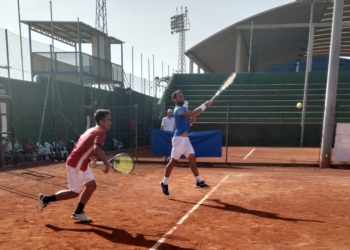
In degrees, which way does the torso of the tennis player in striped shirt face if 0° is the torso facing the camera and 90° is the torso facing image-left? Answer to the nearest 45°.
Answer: approximately 270°

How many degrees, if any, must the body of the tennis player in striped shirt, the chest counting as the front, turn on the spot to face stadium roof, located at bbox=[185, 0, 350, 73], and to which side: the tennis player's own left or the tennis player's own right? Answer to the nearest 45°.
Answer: approximately 45° to the tennis player's own left

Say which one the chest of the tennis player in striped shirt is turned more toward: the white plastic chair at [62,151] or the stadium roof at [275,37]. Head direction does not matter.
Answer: the stadium roof

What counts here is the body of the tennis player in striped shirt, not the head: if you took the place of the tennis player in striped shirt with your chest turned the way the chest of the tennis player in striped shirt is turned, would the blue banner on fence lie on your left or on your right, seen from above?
on your left

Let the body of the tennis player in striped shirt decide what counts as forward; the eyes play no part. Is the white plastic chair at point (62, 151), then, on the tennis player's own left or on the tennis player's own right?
on the tennis player's own left
